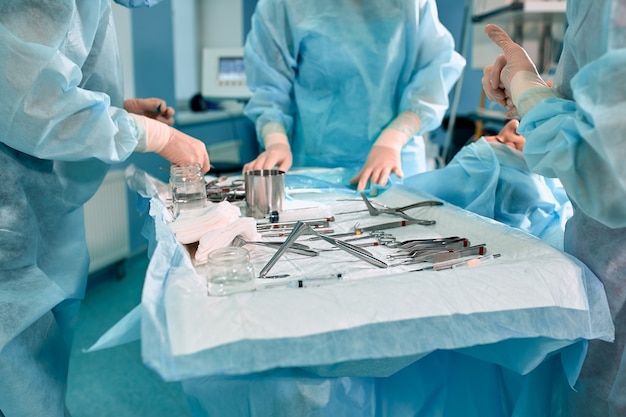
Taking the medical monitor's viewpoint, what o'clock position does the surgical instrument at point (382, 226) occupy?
The surgical instrument is roughly at 12 o'clock from the medical monitor.

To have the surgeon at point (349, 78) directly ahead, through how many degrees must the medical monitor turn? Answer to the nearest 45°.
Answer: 0° — it already faces them

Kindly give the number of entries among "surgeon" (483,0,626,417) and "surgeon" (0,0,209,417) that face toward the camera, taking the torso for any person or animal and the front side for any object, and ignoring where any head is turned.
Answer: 0

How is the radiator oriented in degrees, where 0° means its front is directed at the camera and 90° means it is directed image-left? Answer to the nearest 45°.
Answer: approximately 315°

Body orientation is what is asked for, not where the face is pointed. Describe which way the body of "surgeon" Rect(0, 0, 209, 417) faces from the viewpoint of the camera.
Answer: to the viewer's right

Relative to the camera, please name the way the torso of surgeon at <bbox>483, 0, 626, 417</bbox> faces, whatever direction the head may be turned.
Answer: to the viewer's left

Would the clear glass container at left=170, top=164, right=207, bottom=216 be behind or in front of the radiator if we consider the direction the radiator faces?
in front
